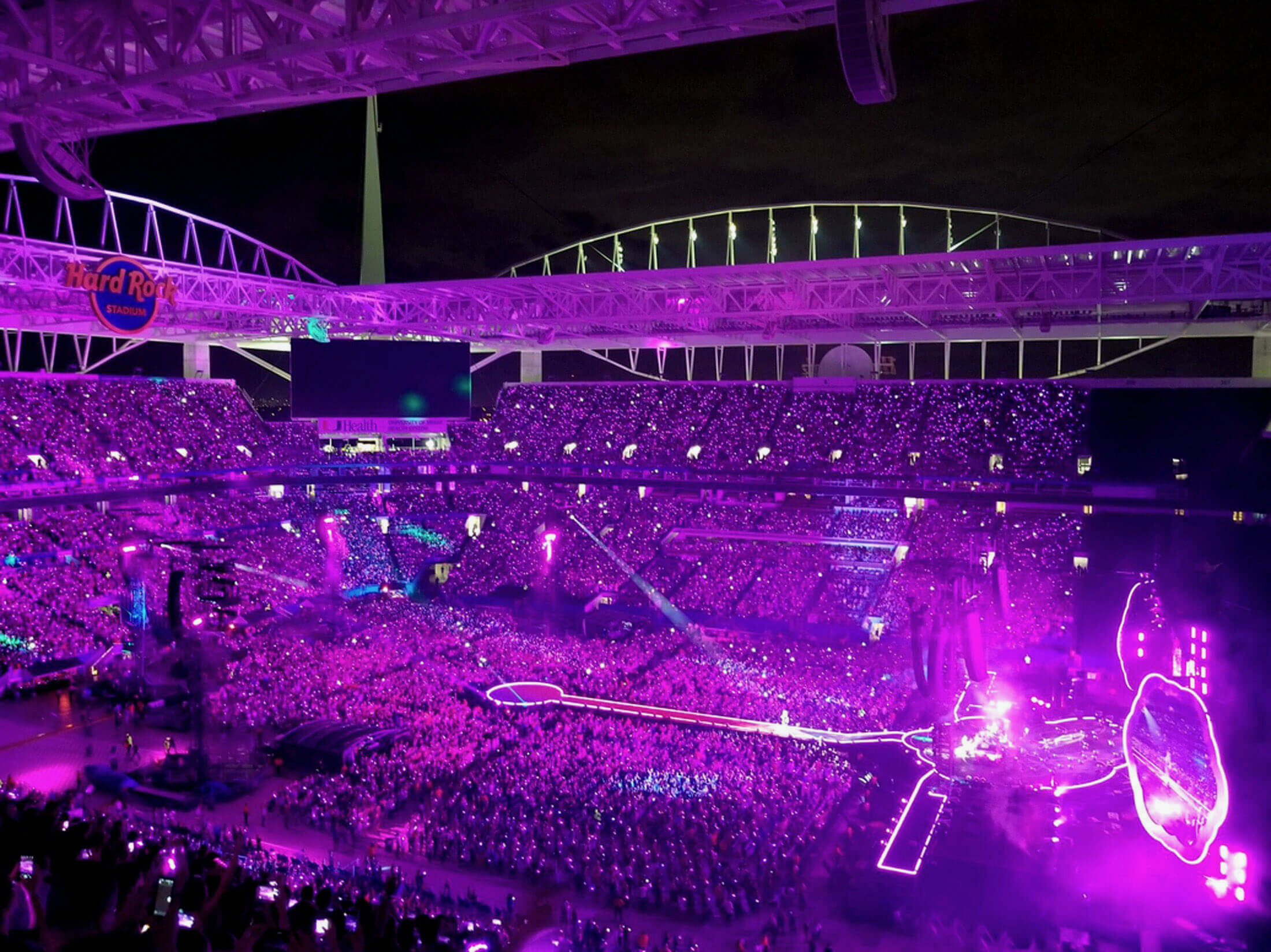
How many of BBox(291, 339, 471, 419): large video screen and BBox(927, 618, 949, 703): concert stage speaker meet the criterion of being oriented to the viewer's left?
1

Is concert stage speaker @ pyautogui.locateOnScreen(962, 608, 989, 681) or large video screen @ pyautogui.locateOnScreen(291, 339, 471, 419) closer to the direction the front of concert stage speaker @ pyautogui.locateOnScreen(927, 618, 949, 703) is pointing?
the large video screen

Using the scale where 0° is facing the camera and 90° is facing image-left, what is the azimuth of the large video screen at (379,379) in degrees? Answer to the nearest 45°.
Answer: approximately 0°

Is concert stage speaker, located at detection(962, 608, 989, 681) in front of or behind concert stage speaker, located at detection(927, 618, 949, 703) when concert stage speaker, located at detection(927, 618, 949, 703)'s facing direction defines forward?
behind

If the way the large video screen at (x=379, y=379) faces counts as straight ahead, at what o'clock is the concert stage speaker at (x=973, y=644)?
The concert stage speaker is roughly at 11 o'clock from the large video screen.

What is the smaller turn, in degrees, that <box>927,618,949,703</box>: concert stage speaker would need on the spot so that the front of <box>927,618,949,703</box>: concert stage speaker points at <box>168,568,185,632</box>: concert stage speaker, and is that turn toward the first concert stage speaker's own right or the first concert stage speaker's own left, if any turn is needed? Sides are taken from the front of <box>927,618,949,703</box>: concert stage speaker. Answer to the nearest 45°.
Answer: approximately 45° to the first concert stage speaker's own left

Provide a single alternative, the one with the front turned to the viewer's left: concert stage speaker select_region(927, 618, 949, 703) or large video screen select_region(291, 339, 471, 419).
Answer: the concert stage speaker

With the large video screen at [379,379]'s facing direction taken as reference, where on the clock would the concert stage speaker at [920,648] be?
The concert stage speaker is roughly at 11 o'clock from the large video screen.

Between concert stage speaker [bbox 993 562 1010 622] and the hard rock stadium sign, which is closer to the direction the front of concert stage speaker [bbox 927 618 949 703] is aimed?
the hard rock stadium sign

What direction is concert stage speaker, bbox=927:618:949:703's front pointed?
to the viewer's left
